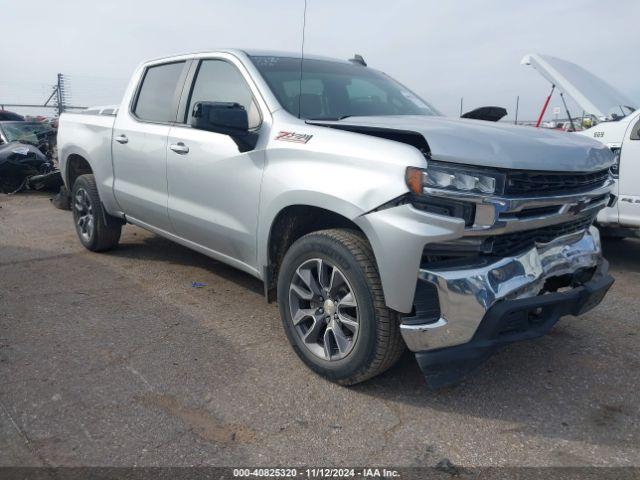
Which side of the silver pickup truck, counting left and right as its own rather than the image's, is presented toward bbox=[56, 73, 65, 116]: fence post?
back

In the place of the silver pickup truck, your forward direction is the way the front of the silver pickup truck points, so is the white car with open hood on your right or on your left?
on your left

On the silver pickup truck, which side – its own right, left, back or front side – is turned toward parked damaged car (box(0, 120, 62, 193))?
back

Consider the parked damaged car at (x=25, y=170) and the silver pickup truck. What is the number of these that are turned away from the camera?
0

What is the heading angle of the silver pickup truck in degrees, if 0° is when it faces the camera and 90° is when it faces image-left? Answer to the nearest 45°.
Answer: approximately 315°
